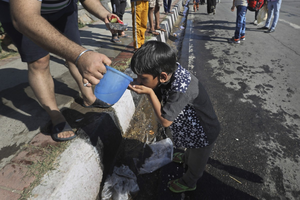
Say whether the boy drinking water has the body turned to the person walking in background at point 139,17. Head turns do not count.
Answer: no

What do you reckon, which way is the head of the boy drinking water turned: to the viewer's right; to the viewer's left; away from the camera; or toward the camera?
to the viewer's left

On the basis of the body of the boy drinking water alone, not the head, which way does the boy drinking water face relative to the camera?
to the viewer's left

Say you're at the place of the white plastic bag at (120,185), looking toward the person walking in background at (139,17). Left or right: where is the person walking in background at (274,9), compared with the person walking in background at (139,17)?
right

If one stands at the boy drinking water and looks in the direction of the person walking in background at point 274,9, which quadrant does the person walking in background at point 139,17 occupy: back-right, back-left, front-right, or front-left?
front-left

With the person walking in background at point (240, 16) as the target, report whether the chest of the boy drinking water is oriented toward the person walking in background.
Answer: no

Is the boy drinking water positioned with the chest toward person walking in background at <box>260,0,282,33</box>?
no

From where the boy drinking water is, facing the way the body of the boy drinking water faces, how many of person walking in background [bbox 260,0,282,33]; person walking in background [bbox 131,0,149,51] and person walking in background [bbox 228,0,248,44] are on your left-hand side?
0
